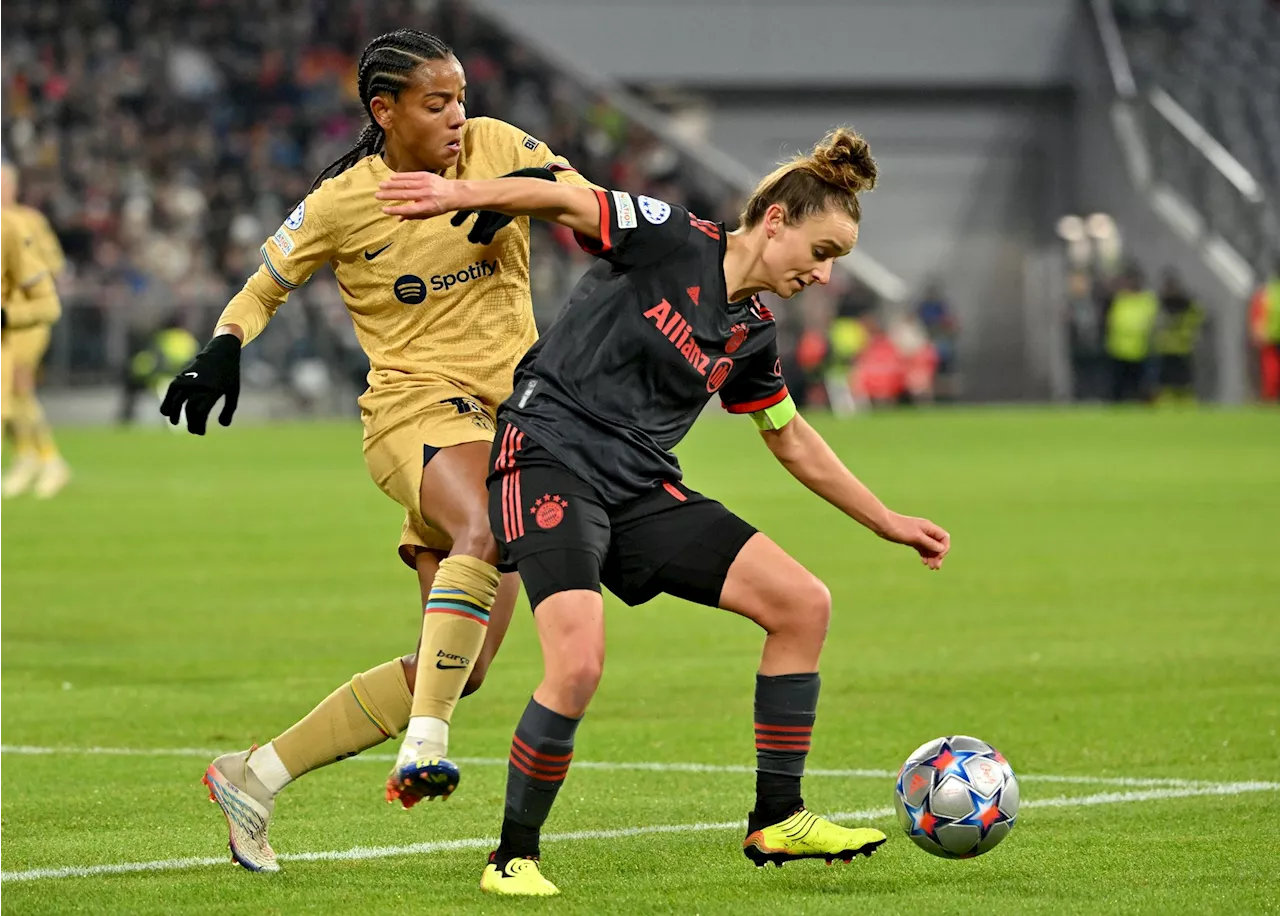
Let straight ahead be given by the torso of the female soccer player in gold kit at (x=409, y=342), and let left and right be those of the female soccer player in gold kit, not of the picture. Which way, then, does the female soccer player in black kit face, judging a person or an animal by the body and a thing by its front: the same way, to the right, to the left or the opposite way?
the same way

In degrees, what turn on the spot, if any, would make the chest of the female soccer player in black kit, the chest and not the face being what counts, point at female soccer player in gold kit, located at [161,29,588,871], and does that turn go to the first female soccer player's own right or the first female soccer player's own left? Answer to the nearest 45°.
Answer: approximately 180°

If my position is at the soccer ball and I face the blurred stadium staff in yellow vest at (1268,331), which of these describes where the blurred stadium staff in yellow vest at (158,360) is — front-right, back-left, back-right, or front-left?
front-left

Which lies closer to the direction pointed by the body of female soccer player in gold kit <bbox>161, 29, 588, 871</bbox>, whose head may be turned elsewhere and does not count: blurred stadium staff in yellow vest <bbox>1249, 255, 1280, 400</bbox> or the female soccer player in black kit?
the female soccer player in black kit

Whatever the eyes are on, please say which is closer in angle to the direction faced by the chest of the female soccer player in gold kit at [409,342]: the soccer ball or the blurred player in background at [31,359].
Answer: the soccer ball

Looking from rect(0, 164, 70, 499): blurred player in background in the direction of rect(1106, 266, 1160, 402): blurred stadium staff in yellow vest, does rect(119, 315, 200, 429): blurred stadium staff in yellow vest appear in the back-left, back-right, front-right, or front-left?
front-left

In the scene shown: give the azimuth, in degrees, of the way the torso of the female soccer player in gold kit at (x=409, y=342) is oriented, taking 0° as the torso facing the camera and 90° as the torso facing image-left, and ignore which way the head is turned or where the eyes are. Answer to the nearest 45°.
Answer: approximately 315°

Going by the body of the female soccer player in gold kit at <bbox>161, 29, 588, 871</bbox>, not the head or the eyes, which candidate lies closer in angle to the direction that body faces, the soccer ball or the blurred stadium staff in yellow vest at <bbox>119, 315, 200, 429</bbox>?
the soccer ball

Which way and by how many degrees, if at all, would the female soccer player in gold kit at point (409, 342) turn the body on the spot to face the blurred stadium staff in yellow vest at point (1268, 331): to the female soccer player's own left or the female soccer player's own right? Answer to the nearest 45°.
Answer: approximately 90° to the female soccer player's own left

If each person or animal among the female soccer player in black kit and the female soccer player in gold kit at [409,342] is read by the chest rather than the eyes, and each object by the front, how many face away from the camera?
0

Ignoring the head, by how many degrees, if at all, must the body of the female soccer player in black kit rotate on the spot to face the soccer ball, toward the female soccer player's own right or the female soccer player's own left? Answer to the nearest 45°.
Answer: approximately 45° to the female soccer player's own left

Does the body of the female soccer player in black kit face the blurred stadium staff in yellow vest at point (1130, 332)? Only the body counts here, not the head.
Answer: no

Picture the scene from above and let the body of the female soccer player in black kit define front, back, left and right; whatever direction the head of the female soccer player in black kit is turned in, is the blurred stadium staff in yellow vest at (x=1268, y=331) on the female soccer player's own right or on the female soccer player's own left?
on the female soccer player's own left

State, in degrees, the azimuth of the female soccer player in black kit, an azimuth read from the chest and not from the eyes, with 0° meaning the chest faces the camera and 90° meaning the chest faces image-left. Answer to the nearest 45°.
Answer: approximately 315°

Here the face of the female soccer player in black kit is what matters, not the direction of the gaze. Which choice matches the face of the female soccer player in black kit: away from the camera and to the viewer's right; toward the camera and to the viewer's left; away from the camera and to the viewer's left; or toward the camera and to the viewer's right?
toward the camera and to the viewer's right

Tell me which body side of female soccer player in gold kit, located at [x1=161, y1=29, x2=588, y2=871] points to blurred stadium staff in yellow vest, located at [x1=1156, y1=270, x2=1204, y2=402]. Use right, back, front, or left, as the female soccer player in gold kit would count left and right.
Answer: left

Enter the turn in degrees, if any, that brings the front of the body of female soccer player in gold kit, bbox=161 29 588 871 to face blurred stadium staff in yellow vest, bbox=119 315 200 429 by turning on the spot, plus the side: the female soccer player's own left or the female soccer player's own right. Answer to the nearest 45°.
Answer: approximately 135° to the female soccer player's own left

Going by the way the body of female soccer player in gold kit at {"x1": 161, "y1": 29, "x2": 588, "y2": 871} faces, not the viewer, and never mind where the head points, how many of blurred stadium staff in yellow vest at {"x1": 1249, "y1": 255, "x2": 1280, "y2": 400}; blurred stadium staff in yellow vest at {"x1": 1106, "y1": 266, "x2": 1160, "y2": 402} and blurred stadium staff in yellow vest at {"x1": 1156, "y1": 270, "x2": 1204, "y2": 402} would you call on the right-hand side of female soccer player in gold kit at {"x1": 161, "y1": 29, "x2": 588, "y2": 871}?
0

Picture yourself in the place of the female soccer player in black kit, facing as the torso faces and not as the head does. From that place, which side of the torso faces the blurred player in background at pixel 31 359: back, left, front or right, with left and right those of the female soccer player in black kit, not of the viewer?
back
